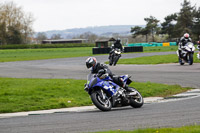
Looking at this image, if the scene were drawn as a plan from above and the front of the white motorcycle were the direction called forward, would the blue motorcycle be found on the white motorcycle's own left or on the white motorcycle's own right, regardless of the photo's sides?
on the white motorcycle's own right

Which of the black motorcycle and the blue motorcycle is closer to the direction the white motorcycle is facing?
the blue motorcycle
